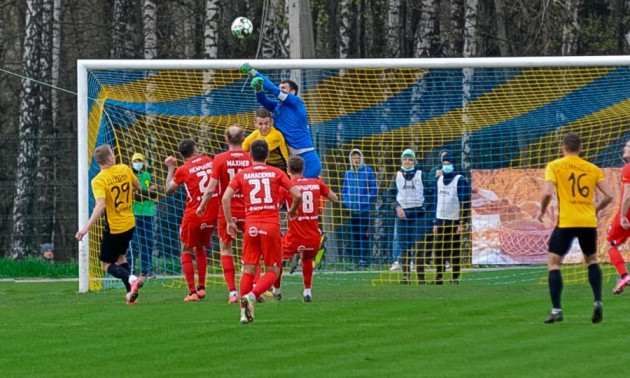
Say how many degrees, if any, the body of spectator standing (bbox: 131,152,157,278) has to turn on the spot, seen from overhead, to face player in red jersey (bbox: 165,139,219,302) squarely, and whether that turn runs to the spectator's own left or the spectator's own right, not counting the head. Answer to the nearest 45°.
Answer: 0° — they already face them

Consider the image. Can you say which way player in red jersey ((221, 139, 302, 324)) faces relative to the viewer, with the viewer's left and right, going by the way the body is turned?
facing away from the viewer

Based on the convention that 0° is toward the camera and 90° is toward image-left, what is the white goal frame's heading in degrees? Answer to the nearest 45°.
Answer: approximately 0°

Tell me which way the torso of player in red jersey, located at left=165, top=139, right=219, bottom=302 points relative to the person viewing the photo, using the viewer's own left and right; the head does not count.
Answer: facing away from the viewer and to the left of the viewer

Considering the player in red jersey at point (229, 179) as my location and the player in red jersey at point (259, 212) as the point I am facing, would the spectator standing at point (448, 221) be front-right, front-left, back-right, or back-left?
back-left

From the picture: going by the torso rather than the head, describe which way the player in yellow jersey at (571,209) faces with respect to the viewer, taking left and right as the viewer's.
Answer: facing away from the viewer

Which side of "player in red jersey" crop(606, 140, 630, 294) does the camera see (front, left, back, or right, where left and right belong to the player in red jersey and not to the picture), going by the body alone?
left

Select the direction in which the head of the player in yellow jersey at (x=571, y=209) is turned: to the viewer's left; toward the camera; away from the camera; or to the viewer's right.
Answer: away from the camera

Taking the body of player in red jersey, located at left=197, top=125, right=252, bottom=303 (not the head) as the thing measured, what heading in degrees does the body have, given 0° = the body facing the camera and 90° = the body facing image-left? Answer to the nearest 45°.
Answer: approximately 180°

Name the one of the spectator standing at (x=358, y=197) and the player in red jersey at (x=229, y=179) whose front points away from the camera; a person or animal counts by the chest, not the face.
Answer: the player in red jersey
